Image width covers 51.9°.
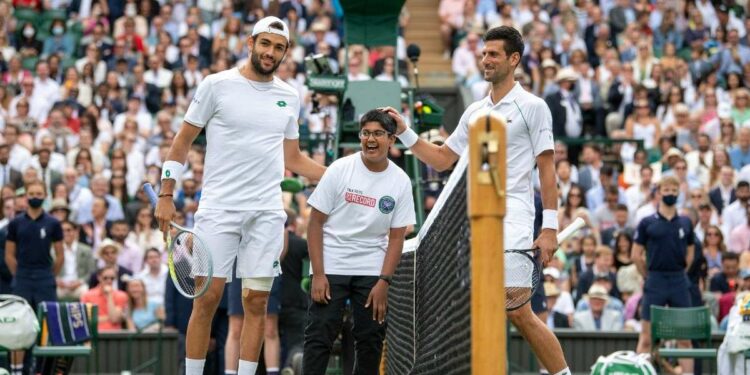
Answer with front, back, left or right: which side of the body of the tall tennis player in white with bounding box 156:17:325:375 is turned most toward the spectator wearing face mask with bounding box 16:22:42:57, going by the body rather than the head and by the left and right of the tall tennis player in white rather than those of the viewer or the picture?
back

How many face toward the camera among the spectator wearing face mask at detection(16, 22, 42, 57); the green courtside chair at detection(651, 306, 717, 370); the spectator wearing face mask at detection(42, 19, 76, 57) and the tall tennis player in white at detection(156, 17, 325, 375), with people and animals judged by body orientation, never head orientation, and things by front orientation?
4

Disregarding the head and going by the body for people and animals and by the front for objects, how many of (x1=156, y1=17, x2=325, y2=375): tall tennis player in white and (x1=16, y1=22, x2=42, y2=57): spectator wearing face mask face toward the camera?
2

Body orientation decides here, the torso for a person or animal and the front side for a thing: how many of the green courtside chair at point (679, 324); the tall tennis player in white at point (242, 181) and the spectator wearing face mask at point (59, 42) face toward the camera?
3

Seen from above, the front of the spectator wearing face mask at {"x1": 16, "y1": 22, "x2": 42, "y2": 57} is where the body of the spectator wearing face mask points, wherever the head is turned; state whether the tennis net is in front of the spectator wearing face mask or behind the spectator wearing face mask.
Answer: in front

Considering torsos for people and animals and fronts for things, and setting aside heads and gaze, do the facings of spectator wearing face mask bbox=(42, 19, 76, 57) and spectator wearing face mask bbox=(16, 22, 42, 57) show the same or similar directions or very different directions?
same or similar directions

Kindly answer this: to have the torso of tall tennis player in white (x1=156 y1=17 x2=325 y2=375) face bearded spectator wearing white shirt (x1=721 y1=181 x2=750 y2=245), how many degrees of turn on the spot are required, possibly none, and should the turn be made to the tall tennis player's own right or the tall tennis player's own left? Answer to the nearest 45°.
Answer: approximately 135° to the tall tennis player's own left

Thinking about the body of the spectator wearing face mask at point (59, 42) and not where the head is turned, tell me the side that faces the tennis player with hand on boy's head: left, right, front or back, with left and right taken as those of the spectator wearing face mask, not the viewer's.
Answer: front

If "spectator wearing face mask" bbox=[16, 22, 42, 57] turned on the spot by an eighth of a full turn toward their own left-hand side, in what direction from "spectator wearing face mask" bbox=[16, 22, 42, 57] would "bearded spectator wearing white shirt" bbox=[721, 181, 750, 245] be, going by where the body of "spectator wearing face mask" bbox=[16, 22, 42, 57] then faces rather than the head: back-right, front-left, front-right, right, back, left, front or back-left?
front

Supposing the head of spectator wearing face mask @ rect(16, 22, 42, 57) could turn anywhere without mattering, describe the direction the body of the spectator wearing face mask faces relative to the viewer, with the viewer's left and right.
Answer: facing the viewer

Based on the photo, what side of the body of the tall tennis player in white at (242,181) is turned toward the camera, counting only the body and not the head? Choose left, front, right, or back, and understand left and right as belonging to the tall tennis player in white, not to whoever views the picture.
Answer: front

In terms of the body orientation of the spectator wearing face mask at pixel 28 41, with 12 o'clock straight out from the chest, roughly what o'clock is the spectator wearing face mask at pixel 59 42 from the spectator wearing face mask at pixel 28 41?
the spectator wearing face mask at pixel 59 42 is roughly at 10 o'clock from the spectator wearing face mask at pixel 28 41.

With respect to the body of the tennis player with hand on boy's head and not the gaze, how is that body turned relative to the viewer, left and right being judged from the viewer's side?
facing the viewer and to the left of the viewer

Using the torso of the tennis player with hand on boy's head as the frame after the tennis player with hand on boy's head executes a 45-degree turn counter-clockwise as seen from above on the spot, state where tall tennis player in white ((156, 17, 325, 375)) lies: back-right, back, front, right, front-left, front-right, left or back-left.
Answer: right
